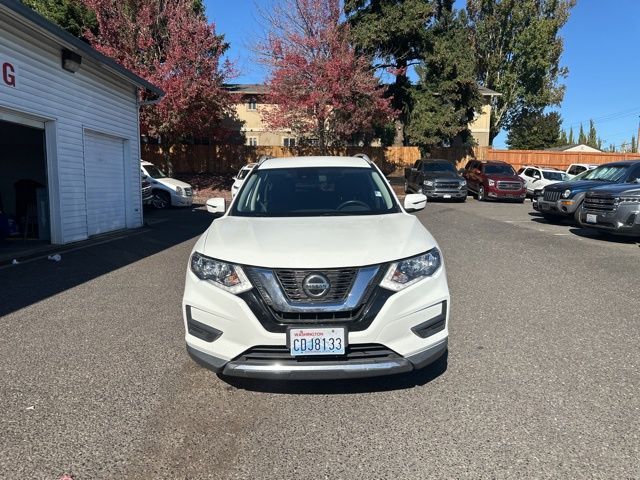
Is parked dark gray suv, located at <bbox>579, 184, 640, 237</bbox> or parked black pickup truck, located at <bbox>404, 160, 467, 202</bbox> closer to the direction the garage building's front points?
the parked dark gray suv

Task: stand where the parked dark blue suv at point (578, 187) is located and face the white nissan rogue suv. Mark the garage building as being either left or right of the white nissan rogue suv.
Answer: right

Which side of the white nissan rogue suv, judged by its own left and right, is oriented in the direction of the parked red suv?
back

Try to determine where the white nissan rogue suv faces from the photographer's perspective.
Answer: facing the viewer

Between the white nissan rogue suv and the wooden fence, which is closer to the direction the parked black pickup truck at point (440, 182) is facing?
the white nissan rogue suv

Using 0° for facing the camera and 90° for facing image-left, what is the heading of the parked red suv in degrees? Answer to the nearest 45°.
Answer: approximately 315°

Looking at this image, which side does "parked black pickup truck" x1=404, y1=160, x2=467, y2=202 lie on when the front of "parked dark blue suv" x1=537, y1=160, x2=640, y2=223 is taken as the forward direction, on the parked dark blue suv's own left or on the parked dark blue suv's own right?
on the parked dark blue suv's own right

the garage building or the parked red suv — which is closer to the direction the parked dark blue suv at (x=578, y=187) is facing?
the garage building

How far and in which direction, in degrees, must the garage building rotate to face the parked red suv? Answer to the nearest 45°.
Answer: approximately 45° to its left

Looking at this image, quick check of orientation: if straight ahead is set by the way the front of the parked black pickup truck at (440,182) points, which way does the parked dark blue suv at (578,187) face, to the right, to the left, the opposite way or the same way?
to the right

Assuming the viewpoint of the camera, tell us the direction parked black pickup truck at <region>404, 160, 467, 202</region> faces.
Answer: facing the viewer and to the right of the viewer

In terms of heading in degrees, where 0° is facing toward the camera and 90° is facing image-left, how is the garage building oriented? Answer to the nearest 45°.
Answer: approximately 315°

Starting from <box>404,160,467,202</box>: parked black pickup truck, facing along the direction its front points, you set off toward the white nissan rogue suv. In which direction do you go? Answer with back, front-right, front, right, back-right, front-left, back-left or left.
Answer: front-right

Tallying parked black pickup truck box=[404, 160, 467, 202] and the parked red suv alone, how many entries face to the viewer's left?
0

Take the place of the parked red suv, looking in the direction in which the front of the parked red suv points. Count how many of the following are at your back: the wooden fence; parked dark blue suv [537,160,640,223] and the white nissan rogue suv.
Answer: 1
